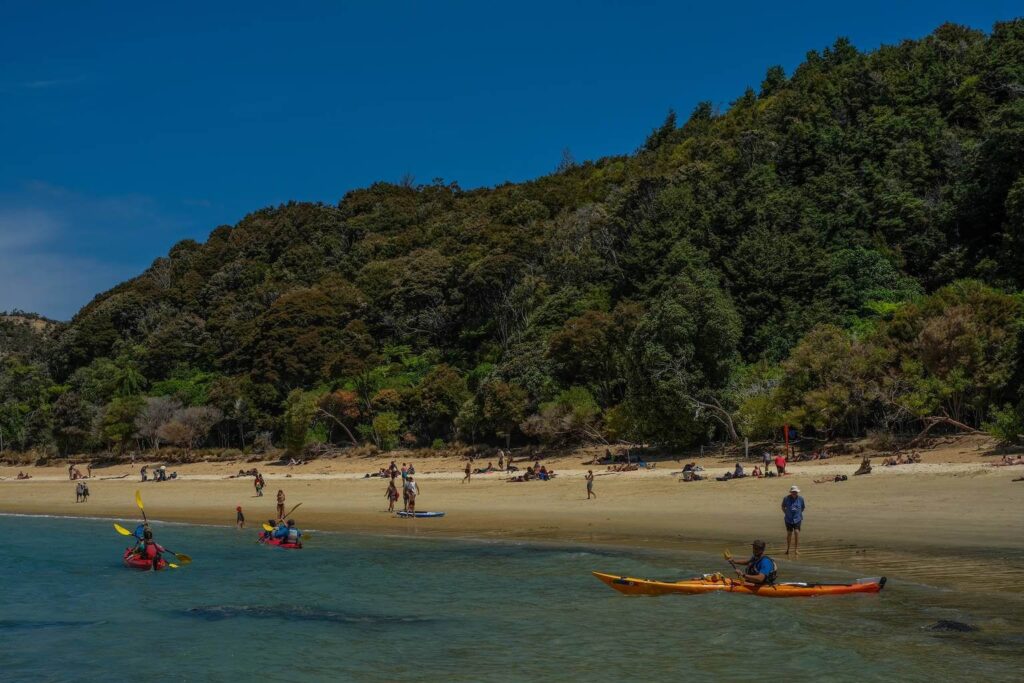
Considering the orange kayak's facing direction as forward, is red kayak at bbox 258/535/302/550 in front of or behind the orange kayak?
in front

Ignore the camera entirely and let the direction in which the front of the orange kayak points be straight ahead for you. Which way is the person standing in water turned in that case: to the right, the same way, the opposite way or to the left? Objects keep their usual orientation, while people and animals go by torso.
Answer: to the left

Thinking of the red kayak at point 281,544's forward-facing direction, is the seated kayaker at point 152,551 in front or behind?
in front

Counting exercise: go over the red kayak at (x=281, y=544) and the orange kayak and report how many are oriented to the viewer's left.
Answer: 2

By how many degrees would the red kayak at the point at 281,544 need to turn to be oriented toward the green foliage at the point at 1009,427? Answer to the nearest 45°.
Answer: approximately 90° to its right

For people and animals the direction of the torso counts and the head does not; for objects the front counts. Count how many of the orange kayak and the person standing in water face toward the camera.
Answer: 1

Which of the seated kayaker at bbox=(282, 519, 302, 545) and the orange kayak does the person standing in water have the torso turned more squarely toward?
the orange kayak

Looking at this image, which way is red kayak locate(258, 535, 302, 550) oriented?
to the viewer's left

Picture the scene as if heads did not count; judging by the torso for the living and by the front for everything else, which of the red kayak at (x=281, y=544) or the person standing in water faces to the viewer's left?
the red kayak

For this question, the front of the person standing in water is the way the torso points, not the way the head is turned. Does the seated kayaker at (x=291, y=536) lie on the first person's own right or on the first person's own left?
on the first person's own right

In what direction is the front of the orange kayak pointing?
to the viewer's left

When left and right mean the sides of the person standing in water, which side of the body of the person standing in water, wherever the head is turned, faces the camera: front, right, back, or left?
front
